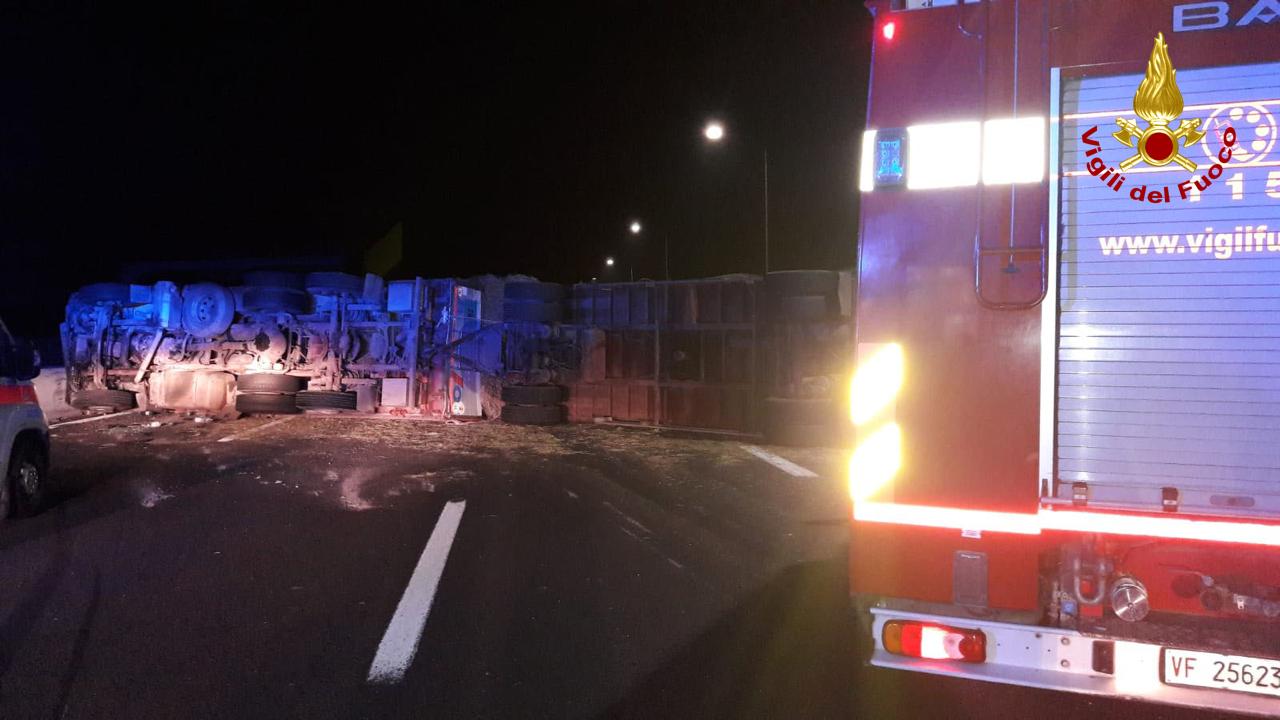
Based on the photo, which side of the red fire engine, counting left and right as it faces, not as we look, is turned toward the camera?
back

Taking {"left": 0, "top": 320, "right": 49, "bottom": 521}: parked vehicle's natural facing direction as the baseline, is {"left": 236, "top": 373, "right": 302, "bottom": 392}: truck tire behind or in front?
in front

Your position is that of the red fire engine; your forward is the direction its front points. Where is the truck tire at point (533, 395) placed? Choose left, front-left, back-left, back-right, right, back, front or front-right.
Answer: front-left

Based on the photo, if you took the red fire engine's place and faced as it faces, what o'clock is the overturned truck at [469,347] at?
The overturned truck is roughly at 10 o'clock from the red fire engine.

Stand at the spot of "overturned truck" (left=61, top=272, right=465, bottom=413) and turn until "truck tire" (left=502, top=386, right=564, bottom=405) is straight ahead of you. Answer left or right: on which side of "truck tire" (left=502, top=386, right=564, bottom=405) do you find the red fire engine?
right

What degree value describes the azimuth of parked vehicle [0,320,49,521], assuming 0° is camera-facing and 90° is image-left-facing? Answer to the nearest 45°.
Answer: approximately 225°

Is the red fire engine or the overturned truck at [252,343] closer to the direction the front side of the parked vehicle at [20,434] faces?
the overturned truck

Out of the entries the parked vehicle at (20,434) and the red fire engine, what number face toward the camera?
0

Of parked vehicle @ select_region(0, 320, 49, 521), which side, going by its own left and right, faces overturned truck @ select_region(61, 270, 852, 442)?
front

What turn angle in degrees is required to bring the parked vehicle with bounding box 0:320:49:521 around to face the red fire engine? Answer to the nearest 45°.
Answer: approximately 135° to its right

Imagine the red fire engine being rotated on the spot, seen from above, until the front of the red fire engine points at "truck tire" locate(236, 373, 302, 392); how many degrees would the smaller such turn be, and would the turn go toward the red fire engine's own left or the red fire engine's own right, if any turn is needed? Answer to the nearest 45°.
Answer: approximately 90° to the red fire engine's own left

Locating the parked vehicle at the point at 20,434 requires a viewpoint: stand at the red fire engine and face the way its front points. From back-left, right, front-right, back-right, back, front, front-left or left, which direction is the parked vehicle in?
left
